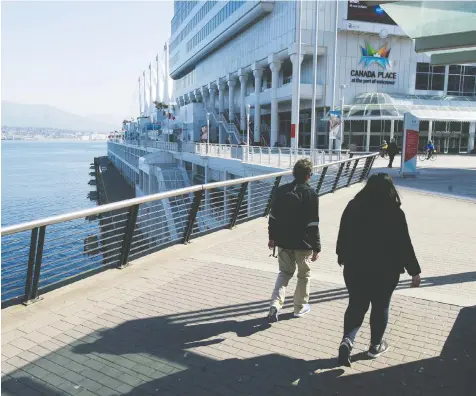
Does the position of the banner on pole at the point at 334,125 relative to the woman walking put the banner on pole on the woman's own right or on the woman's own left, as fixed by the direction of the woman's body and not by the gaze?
on the woman's own left

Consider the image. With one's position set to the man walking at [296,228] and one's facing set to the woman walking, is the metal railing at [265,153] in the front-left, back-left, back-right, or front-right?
back-left

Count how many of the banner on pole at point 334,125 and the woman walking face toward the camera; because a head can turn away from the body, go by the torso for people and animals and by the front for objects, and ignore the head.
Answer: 1

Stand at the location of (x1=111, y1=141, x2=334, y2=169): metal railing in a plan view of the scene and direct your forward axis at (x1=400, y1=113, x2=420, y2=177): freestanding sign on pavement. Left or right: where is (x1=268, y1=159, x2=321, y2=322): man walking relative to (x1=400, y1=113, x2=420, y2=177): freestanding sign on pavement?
right

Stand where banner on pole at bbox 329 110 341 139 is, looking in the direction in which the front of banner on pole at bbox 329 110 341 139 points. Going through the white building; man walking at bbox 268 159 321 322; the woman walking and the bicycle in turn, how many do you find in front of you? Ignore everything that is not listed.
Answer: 2

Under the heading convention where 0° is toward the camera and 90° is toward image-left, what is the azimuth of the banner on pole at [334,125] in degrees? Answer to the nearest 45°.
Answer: approximately 0°

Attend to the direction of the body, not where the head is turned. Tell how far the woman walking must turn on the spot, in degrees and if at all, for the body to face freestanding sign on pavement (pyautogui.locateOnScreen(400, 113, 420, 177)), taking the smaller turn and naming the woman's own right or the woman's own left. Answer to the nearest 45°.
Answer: approximately 45° to the woman's own left

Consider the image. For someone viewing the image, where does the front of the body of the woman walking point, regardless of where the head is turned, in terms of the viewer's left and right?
facing away from the viewer and to the right of the viewer

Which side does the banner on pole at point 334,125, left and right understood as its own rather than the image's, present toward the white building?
back

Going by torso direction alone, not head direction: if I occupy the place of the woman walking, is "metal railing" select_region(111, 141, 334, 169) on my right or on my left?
on my left
